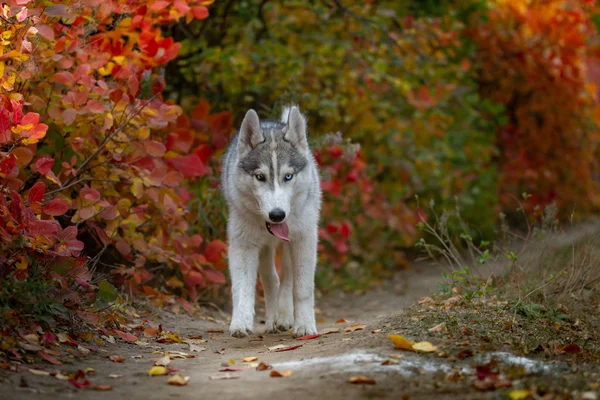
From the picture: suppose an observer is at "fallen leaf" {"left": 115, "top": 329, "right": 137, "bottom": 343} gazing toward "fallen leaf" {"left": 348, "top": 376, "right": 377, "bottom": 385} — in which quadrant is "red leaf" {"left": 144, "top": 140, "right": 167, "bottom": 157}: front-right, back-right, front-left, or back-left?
back-left

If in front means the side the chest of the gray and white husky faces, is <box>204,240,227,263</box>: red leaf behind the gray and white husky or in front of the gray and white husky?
behind

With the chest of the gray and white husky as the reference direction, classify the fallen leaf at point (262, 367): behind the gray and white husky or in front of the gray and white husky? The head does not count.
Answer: in front

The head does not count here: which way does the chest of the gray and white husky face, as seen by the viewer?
toward the camera

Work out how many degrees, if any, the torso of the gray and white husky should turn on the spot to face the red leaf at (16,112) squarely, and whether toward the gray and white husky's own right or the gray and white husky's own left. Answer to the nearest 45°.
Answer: approximately 45° to the gray and white husky's own right

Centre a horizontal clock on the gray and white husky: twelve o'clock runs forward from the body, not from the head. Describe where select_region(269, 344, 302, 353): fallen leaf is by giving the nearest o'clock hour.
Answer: The fallen leaf is roughly at 12 o'clock from the gray and white husky.

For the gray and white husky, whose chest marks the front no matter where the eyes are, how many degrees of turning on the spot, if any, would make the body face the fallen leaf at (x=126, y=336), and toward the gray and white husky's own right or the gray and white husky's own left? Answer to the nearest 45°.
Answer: approximately 45° to the gray and white husky's own right

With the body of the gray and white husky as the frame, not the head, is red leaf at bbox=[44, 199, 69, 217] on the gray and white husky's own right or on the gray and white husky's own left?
on the gray and white husky's own right

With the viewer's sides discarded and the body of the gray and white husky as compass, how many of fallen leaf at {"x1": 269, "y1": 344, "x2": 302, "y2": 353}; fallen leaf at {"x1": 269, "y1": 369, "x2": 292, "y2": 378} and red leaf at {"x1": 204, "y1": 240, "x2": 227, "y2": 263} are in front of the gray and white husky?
2

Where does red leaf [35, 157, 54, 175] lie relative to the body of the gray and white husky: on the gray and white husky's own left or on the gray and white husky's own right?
on the gray and white husky's own right

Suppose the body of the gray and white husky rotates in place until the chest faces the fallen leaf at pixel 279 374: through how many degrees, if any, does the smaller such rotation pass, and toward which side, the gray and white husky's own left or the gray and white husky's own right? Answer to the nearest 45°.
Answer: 0° — it already faces it

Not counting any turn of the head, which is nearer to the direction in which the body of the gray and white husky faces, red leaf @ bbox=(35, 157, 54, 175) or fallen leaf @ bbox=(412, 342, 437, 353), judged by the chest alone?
the fallen leaf

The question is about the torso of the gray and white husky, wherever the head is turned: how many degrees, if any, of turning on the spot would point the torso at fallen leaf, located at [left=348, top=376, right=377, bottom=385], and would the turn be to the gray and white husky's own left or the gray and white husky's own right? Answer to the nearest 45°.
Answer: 0° — it already faces it

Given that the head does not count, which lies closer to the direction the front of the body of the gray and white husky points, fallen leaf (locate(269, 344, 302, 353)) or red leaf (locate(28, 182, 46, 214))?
the fallen leaf

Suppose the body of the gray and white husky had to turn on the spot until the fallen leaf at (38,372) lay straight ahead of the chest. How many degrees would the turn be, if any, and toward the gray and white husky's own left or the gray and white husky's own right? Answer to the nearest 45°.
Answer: approximately 45° to the gray and white husky's own right
